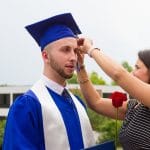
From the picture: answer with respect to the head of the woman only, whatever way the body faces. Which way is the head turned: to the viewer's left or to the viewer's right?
to the viewer's left

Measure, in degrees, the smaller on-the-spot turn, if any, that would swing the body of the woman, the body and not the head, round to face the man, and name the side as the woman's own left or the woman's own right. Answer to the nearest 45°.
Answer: approximately 45° to the woman's own left

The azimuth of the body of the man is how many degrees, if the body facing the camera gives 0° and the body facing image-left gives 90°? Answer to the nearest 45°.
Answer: approximately 315°

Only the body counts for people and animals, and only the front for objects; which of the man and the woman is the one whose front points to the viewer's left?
the woman

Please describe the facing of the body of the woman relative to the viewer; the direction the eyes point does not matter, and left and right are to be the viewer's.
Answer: facing to the left of the viewer

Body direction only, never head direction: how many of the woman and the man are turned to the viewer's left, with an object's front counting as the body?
1
